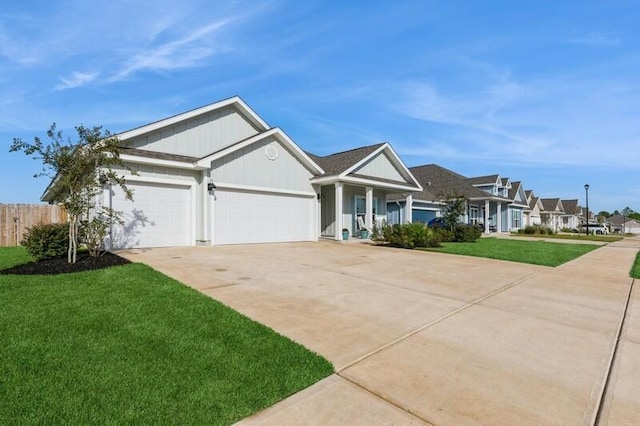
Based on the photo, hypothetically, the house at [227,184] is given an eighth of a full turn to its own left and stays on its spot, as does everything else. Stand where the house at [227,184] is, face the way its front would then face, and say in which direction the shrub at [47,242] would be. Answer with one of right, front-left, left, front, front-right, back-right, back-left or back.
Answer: back-right

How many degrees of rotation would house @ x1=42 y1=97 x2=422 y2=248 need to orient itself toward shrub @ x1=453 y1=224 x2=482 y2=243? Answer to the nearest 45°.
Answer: approximately 45° to its left

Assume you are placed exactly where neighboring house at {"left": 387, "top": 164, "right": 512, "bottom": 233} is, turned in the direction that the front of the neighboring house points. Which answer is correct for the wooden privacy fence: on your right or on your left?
on your right

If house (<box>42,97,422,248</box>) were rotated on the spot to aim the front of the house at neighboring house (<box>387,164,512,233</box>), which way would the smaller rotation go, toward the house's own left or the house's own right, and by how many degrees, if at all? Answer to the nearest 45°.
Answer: approximately 90° to the house's own left

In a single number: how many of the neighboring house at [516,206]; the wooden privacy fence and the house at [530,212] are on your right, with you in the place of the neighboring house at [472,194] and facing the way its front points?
1

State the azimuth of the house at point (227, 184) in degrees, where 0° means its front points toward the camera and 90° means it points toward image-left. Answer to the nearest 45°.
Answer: approximately 315°

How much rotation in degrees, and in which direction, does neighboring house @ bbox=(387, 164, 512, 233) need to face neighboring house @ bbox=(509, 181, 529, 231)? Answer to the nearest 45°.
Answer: approximately 90° to its left

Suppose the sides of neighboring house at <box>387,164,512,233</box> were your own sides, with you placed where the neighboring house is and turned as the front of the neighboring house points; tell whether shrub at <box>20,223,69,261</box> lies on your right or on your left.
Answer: on your right

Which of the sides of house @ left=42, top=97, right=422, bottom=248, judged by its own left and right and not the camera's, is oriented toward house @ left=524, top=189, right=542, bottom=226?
left

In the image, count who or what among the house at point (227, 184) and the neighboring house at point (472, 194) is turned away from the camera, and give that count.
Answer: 0

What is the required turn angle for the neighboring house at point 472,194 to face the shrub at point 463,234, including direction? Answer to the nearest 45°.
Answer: approximately 45° to its right

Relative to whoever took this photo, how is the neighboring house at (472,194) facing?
facing the viewer and to the right of the viewer

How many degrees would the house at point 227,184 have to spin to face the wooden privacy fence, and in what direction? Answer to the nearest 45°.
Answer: approximately 135° to its right

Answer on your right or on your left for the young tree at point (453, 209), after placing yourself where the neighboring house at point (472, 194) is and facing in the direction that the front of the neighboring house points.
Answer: on your right

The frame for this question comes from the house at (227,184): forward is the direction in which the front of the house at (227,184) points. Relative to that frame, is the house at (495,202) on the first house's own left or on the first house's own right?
on the first house's own left
